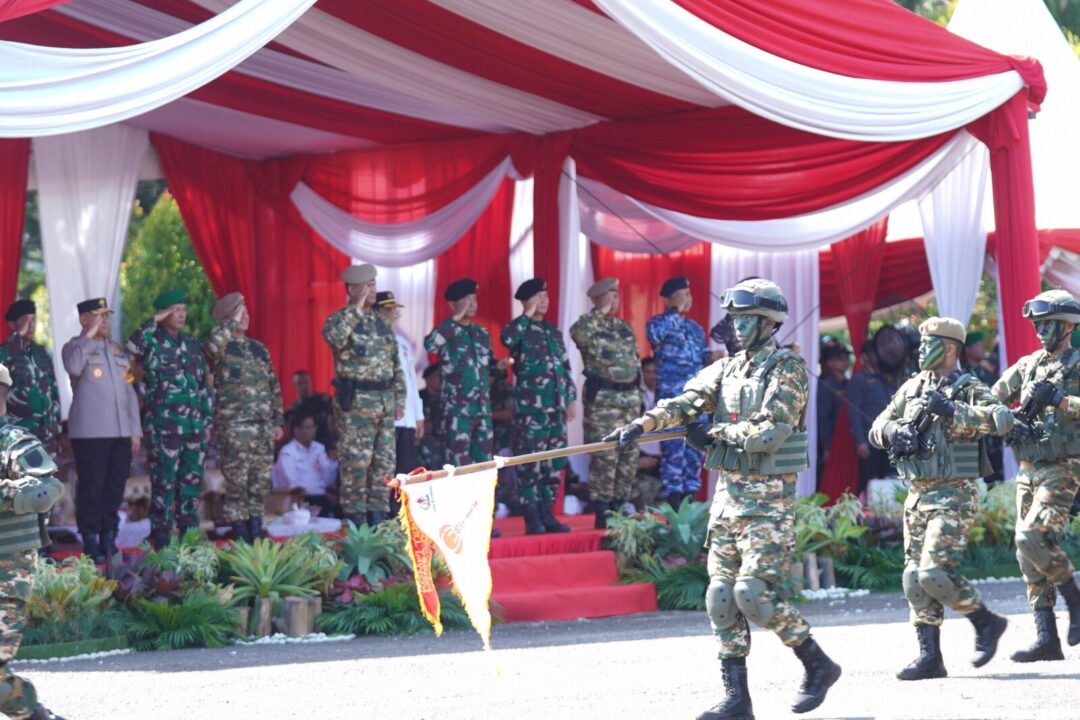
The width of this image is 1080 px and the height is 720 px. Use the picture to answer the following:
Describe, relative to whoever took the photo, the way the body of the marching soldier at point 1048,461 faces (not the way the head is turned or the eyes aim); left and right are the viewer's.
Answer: facing the viewer and to the left of the viewer

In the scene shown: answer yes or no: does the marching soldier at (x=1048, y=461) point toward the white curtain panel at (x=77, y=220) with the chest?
no

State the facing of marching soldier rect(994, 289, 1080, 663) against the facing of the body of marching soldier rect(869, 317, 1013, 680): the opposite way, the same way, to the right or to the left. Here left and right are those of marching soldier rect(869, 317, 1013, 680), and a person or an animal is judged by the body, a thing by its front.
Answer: the same way

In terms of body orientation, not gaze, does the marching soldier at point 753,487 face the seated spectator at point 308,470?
no

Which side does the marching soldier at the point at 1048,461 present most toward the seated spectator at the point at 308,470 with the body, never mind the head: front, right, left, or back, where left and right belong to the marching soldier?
right

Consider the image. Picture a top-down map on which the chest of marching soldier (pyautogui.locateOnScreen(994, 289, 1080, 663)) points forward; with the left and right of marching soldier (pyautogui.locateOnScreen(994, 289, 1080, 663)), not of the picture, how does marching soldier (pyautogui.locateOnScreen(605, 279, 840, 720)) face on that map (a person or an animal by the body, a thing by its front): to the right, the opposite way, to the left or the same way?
the same way

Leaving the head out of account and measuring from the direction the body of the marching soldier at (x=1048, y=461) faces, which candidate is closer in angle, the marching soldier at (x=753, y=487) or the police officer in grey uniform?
the marching soldier

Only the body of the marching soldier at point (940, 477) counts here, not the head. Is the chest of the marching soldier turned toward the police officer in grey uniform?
no

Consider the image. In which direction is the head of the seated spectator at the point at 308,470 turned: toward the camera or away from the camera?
toward the camera

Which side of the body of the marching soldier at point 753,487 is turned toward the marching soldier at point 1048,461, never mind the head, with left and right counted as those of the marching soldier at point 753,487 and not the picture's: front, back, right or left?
back

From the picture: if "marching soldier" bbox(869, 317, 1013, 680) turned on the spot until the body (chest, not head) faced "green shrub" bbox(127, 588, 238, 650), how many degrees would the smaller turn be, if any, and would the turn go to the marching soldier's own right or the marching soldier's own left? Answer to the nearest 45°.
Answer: approximately 45° to the marching soldier's own right

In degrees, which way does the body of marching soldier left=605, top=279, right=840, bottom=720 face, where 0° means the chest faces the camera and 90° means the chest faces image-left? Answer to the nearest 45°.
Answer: approximately 45°

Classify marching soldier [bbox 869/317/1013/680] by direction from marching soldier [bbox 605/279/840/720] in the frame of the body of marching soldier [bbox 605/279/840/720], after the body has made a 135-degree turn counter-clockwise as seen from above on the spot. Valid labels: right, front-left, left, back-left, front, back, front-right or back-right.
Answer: front-left

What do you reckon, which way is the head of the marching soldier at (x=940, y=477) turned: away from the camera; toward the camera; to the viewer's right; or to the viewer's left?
to the viewer's left

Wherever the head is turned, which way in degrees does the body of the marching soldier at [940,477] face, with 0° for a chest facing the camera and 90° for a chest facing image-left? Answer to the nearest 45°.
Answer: approximately 45°

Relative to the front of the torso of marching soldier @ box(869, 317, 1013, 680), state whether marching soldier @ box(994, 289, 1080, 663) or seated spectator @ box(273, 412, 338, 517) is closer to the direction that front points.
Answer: the seated spectator

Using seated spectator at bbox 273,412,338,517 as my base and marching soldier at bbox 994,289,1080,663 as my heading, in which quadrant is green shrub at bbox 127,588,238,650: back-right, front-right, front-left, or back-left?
front-right

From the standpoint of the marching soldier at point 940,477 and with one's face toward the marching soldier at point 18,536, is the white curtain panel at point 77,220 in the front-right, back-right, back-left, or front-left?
front-right
